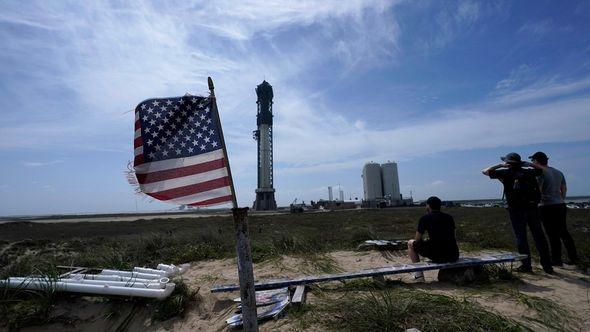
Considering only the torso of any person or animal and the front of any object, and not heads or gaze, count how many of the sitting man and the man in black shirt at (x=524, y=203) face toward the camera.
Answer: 0

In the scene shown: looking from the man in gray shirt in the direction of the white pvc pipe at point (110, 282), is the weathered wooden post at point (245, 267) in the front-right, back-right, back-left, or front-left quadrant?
front-left

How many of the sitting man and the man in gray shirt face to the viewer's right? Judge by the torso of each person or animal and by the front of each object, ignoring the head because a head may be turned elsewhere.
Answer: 0

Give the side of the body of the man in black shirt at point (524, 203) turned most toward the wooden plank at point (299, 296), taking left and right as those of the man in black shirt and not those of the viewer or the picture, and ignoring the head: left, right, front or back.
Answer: left

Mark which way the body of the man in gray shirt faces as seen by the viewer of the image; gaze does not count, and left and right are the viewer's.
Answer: facing away from the viewer and to the left of the viewer

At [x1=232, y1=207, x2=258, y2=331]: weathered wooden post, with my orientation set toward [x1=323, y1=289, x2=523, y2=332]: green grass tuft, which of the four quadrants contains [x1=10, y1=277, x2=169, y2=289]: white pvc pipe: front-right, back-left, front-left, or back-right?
back-left

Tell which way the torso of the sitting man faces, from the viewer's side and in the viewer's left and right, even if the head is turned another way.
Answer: facing away from the viewer and to the left of the viewer

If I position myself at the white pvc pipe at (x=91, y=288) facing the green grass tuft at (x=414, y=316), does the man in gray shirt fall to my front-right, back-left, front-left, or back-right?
front-left

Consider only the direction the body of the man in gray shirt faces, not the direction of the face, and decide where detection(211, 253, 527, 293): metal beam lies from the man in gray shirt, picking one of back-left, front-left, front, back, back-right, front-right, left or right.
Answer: left

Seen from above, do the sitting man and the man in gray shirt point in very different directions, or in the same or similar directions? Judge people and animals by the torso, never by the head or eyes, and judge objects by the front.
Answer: same or similar directions

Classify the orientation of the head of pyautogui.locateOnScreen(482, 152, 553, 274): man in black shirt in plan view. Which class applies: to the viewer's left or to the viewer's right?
to the viewer's left

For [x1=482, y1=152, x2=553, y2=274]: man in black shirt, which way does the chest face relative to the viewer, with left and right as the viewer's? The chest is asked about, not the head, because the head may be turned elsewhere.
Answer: facing away from the viewer and to the left of the viewer

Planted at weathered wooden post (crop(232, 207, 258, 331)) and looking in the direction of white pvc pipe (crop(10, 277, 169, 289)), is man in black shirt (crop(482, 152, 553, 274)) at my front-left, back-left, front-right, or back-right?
back-right

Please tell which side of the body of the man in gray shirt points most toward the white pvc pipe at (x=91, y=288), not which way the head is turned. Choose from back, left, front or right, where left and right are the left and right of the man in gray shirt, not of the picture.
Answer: left

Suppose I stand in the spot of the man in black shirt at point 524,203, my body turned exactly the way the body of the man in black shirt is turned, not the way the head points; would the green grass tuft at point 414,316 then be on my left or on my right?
on my left
